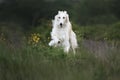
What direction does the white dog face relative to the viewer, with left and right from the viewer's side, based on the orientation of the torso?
facing the viewer
